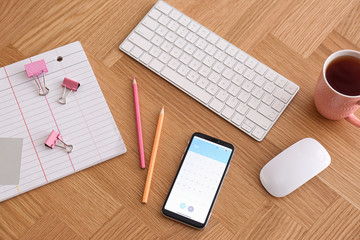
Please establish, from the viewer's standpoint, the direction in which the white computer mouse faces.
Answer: facing away from the viewer and to the right of the viewer

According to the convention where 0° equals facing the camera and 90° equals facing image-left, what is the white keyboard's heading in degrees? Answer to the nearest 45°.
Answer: approximately 45°

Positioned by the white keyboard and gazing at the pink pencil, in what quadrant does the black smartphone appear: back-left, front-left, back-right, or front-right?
front-left

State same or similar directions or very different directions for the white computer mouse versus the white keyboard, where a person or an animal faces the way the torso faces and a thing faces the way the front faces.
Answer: very different directions
